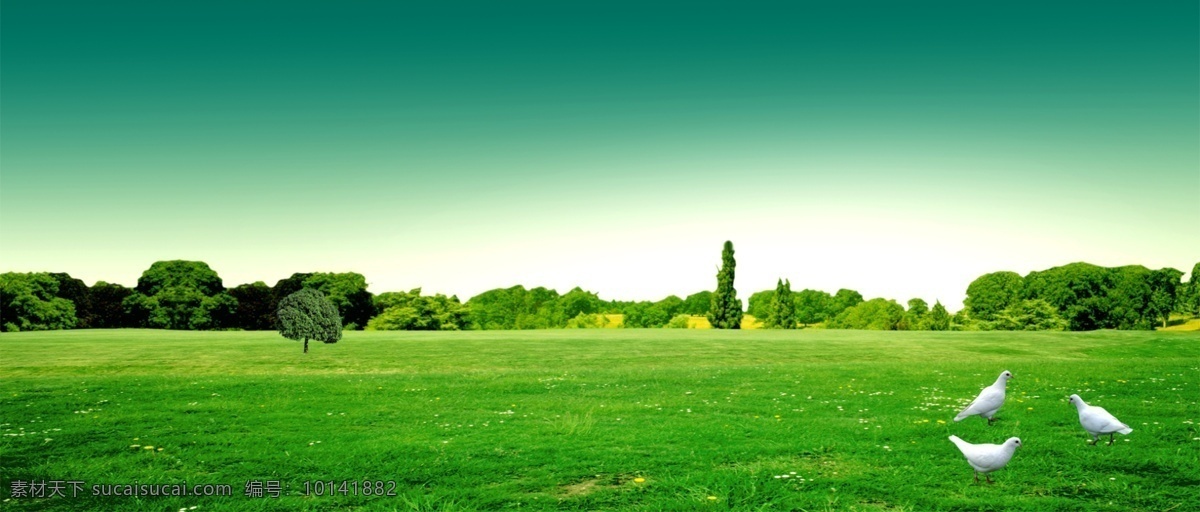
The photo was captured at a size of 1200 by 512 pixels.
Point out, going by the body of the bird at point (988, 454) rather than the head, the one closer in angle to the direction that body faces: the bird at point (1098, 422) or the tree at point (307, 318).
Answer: the bird

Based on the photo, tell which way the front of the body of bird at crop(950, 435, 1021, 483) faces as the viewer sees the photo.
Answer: to the viewer's right

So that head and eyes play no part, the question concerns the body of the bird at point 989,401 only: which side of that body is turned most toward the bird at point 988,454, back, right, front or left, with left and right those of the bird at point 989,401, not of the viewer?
right

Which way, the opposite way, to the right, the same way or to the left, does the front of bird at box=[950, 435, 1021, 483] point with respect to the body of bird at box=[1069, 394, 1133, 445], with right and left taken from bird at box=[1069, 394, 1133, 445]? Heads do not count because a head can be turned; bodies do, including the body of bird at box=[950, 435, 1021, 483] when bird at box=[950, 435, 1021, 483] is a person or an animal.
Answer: the opposite way

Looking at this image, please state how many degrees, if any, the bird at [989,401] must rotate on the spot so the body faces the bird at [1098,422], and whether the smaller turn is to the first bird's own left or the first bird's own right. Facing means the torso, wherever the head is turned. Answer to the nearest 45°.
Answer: approximately 45° to the first bird's own right

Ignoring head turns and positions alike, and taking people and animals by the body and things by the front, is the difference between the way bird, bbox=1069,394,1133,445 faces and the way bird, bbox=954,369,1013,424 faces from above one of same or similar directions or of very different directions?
very different directions

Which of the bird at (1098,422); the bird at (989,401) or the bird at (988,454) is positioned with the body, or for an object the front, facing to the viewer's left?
the bird at (1098,422)

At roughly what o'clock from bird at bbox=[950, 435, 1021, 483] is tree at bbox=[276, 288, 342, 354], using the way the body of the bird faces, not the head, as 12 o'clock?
The tree is roughly at 7 o'clock from the bird.

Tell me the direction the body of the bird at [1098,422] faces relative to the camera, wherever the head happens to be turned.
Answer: to the viewer's left

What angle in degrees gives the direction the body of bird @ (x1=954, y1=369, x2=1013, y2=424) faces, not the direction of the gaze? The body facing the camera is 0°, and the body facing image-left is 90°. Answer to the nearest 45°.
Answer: approximately 270°

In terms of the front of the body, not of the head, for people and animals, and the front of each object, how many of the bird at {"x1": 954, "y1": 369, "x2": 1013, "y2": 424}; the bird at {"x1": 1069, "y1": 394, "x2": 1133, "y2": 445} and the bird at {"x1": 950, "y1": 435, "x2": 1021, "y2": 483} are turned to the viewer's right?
2

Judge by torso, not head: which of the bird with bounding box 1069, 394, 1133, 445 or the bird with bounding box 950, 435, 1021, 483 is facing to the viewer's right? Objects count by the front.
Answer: the bird with bounding box 950, 435, 1021, 483
